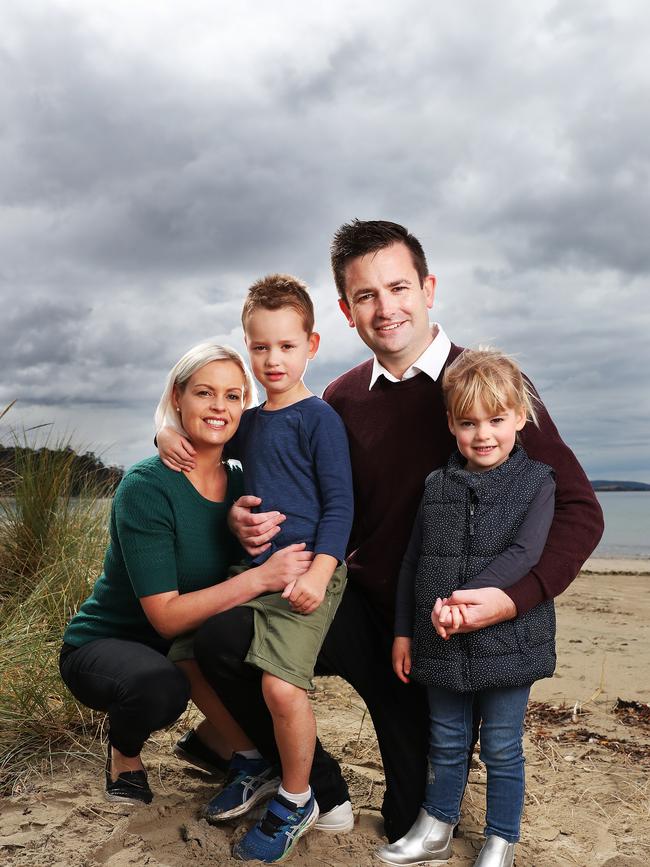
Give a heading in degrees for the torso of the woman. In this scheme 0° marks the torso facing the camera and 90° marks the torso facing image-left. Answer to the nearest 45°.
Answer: approximately 315°

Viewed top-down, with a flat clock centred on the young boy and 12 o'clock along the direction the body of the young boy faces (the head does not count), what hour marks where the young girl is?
The young girl is roughly at 8 o'clock from the young boy.

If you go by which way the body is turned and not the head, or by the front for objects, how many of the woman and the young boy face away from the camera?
0

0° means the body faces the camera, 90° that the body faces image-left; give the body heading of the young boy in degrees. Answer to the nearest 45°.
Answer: approximately 45°
